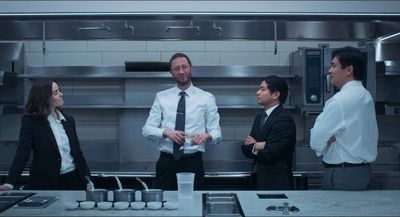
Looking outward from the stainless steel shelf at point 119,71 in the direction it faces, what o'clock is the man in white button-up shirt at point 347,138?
The man in white button-up shirt is roughly at 11 o'clock from the stainless steel shelf.

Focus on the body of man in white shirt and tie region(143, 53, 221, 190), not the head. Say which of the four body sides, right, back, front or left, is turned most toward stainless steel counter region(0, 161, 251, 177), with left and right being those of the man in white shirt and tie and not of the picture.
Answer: back

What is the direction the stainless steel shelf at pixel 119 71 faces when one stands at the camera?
facing the viewer

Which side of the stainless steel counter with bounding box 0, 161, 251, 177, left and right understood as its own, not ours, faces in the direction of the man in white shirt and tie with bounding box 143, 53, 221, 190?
front

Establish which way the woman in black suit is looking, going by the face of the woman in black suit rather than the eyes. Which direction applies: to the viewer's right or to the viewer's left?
to the viewer's right

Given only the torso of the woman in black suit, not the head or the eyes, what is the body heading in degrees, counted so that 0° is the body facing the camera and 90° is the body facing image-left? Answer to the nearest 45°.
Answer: approximately 315°

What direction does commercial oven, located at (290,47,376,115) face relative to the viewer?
toward the camera

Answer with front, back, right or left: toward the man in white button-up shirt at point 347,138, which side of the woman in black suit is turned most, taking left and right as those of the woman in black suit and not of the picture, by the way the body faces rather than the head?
front

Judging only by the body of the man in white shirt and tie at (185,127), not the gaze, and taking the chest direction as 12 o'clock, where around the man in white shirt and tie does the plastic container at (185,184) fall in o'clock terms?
The plastic container is roughly at 12 o'clock from the man in white shirt and tie.

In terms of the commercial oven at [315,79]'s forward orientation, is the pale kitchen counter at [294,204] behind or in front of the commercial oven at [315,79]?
in front

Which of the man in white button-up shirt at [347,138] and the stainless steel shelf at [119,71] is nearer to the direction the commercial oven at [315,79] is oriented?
the man in white button-up shirt

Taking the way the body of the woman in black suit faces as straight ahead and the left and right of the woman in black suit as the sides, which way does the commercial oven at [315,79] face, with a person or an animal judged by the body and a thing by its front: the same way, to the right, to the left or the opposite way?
to the right

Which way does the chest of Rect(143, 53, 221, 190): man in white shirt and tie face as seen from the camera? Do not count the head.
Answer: toward the camera

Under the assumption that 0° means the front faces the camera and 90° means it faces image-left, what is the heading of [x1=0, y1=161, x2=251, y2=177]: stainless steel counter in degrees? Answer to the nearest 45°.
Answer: approximately 0°

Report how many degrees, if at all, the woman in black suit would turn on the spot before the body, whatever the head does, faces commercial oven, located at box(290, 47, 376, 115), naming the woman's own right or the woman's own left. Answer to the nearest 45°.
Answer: approximately 45° to the woman's own left

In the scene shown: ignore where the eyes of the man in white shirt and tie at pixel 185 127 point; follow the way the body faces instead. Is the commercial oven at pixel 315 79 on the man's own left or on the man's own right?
on the man's own left
